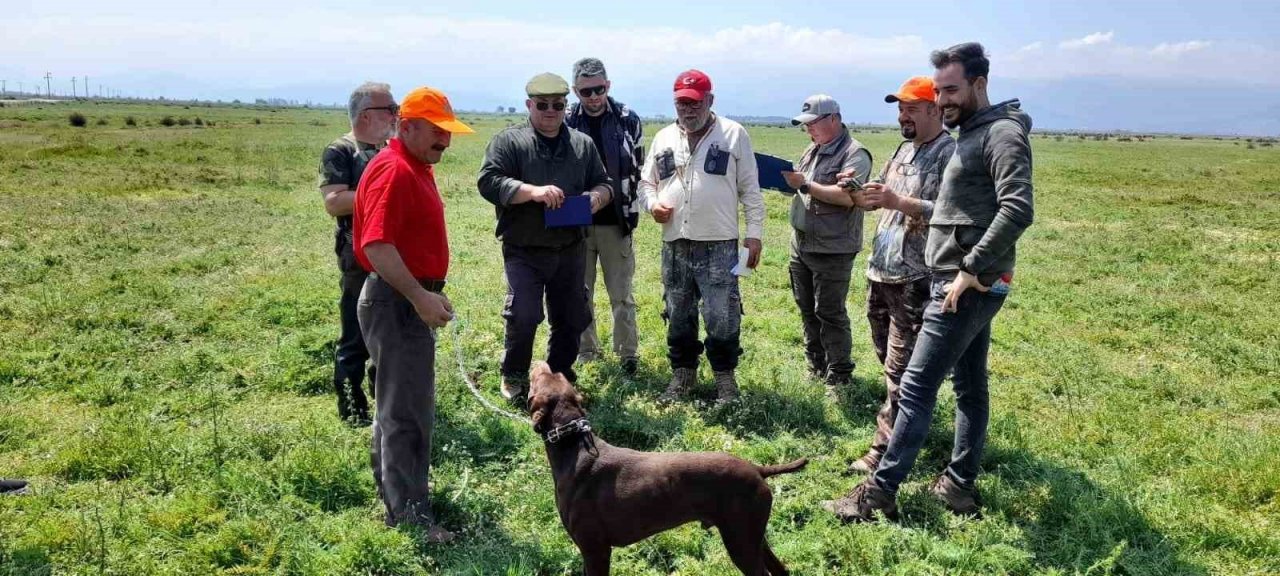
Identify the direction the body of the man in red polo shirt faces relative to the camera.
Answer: to the viewer's right

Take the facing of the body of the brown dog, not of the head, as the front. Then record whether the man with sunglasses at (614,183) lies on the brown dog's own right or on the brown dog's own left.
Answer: on the brown dog's own right

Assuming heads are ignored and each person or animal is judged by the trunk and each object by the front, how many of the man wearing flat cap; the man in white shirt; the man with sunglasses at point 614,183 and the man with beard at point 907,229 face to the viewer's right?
0

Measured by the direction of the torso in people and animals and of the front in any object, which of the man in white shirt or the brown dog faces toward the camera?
the man in white shirt

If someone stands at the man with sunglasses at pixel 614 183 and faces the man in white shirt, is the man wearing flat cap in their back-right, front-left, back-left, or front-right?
front-right

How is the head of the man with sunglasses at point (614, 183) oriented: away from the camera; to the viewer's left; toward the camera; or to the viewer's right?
toward the camera

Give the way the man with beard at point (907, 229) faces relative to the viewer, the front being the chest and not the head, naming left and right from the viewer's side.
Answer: facing the viewer and to the left of the viewer

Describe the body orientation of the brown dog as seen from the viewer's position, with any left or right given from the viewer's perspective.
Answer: facing to the left of the viewer

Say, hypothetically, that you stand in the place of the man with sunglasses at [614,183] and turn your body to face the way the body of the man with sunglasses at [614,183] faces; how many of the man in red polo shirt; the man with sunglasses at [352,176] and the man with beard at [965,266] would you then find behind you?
0

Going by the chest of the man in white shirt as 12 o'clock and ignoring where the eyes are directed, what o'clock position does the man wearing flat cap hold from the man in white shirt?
The man wearing flat cap is roughly at 3 o'clock from the man in white shirt.

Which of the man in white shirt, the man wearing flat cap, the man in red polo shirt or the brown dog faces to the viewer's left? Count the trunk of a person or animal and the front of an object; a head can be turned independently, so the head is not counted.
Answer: the brown dog

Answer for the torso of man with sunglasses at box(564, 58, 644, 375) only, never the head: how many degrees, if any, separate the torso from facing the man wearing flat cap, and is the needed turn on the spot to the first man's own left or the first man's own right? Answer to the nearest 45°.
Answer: approximately 45° to the first man's own right

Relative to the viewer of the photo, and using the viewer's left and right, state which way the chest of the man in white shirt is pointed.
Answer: facing the viewer

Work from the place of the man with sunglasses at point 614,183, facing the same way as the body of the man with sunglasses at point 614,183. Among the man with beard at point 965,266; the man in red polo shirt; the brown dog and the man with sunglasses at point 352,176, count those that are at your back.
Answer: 0

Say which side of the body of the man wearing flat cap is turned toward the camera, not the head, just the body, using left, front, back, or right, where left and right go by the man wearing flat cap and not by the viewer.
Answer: front

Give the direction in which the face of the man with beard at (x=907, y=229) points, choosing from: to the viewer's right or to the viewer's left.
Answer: to the viewer's left

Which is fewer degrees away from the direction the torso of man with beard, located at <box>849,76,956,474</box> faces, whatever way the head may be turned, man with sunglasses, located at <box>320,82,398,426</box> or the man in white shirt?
the man with sunglasses

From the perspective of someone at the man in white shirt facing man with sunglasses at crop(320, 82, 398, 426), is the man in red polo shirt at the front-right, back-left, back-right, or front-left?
front-left
